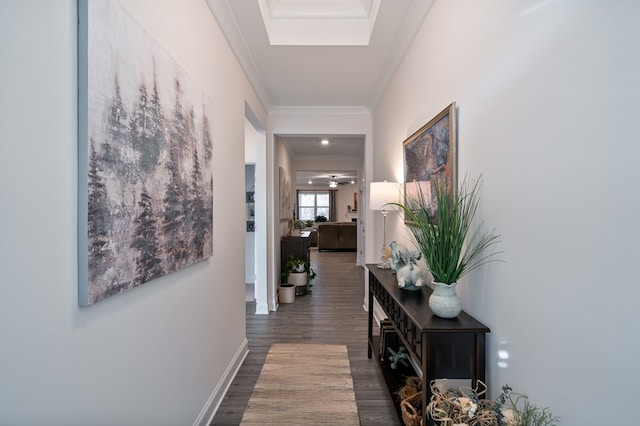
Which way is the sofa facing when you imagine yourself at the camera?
facing away from the viewer

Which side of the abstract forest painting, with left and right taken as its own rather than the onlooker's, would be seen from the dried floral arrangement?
front

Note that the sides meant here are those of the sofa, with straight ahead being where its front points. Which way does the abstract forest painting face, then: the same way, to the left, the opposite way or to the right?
to the right

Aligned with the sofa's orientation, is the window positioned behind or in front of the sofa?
in front

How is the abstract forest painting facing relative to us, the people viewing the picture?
facing the viewer and to the right of the viewer

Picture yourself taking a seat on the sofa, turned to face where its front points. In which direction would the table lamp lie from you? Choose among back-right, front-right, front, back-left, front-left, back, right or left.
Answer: back

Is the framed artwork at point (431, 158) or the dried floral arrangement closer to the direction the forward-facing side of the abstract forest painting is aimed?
the dried floral arrangement

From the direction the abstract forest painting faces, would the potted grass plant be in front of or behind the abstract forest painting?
in front

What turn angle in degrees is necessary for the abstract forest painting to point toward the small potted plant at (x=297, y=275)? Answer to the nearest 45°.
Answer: approximately 90° to its left

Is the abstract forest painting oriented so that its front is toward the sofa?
no

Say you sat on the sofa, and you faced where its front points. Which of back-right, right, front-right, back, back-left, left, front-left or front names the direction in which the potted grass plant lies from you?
back

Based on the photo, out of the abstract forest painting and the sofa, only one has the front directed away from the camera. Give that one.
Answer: the sofa

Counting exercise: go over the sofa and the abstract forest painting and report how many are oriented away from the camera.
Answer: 1

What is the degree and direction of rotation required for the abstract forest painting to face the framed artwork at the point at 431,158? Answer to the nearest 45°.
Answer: approximately 45° to its left

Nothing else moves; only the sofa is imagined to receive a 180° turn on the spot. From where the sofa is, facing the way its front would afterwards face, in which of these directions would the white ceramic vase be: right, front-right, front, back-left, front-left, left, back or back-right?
front

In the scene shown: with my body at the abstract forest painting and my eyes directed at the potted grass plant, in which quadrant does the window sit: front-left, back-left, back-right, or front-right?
front-left

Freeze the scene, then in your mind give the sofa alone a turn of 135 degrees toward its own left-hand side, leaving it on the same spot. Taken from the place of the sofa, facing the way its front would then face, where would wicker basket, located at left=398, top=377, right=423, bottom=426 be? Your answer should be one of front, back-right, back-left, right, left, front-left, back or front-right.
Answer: front-left

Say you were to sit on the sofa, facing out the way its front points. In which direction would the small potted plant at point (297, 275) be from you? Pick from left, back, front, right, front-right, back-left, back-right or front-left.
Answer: back
